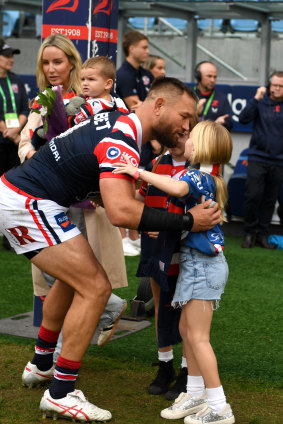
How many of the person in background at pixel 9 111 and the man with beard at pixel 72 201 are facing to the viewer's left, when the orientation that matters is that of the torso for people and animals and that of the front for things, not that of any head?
0

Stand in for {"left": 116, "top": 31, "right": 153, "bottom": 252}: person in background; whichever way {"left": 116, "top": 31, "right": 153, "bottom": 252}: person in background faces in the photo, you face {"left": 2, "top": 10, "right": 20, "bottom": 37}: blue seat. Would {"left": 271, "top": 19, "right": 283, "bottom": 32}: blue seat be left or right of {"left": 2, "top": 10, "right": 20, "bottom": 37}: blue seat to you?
right

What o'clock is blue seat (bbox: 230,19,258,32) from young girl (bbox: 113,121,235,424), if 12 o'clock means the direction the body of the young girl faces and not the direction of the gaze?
The blue seat is roughly at 3 o'clock from the young girl.

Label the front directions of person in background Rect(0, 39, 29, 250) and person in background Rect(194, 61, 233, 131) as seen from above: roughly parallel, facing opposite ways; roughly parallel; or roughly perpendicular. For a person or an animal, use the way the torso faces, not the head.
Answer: roughly parallel

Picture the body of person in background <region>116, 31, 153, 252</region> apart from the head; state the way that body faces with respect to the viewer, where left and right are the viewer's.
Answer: facing the viewer and to the right of the viewer

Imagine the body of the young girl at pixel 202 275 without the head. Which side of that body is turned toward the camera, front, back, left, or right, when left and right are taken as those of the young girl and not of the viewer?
left

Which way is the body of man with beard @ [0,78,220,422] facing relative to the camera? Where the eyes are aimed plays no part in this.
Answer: to the viewer's right

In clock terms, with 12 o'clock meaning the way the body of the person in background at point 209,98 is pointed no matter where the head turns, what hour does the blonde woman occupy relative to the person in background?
The blonde woman is roughly at 2 o'clock from the person in background.

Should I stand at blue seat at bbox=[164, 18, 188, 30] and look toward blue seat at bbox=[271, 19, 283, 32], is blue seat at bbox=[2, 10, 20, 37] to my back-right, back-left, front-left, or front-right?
back-right

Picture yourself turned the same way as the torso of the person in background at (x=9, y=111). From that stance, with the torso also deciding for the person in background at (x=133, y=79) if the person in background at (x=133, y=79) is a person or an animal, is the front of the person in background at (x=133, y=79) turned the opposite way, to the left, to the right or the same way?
the same way

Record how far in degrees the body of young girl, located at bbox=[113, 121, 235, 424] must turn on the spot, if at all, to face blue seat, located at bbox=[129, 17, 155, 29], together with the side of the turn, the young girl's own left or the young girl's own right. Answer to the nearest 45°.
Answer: approximately 90° to the young girl's own right

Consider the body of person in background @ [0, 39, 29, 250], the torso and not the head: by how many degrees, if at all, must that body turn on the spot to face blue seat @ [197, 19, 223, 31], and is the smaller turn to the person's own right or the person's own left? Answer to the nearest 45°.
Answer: approximately 90° to the person's own left

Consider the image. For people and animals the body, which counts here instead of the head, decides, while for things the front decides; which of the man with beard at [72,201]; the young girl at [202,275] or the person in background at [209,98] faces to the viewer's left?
the young girl

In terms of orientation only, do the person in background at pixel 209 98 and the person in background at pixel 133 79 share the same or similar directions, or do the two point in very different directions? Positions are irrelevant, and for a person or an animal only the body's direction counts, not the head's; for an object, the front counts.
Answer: same or similar directions

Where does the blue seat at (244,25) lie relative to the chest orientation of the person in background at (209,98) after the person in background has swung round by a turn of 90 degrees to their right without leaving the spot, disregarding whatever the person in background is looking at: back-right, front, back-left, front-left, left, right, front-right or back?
back-right

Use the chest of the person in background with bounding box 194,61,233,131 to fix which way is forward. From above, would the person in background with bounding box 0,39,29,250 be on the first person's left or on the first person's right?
on the first person's right

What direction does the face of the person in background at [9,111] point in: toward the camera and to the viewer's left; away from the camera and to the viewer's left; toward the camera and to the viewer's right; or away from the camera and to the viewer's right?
toward the camera and to the viewer's right

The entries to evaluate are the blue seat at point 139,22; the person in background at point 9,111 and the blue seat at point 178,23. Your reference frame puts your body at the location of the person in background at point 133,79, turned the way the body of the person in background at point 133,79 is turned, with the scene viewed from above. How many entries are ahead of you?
0

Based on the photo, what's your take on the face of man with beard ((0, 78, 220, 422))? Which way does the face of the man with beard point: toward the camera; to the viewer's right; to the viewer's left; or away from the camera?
to the viewer's right

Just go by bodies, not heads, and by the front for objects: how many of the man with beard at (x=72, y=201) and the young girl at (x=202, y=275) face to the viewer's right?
1
